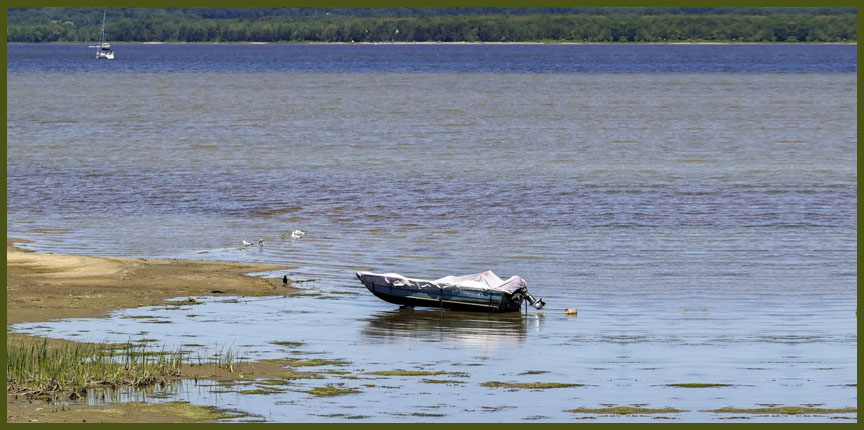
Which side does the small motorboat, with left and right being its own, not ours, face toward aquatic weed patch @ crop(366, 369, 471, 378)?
left

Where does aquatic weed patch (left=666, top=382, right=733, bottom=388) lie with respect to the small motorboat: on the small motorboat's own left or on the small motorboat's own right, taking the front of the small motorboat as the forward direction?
on the small motorboat's own left

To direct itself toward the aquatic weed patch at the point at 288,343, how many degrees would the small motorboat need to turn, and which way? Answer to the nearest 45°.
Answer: approximately 45° to its left

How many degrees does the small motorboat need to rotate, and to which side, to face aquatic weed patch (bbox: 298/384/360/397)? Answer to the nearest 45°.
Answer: approximately 90° to its left

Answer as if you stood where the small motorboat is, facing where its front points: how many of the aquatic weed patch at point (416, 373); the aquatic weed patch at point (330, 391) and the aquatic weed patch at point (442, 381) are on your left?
3

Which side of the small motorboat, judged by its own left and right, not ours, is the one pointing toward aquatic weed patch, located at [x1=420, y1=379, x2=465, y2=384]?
left

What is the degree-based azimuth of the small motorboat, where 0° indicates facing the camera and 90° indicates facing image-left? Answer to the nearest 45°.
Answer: approximately 90°
